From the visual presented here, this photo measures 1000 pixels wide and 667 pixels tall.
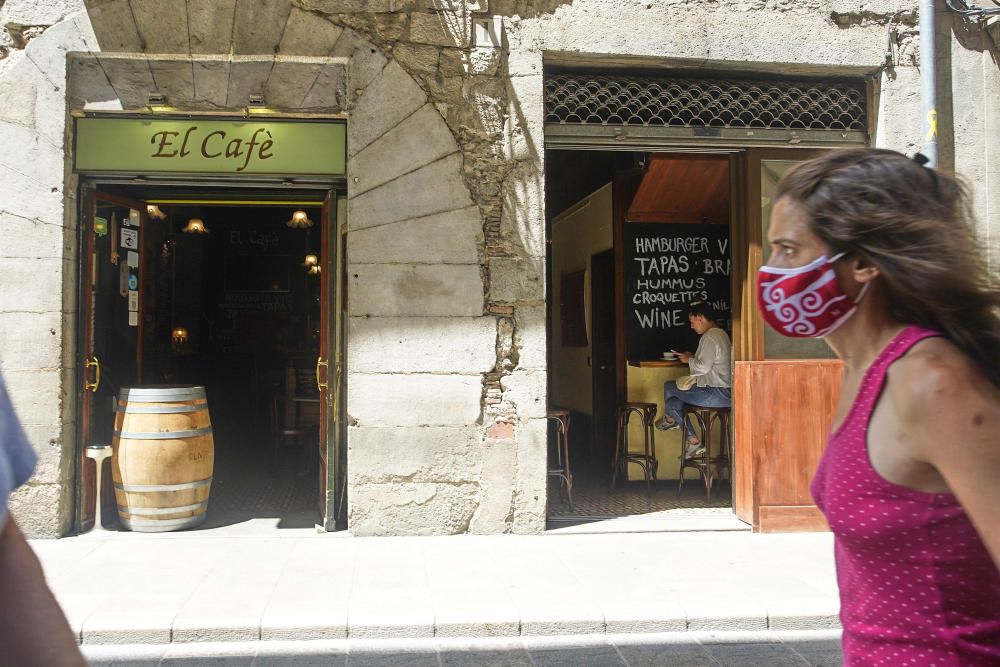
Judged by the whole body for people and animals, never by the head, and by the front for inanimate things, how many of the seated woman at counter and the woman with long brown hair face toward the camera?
0

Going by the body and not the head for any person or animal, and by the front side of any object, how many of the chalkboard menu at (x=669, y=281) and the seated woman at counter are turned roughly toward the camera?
1

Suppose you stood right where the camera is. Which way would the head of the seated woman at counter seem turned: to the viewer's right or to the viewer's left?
to the viewer's left

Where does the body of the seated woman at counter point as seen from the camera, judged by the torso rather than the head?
to the viewer's left

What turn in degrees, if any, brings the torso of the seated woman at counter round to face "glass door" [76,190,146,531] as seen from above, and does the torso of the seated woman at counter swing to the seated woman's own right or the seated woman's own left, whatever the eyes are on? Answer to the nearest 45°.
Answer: approximately 45° to the seated woman's own left

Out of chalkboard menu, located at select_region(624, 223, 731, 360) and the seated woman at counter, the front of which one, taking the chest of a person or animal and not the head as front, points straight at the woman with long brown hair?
the chalkboard menu

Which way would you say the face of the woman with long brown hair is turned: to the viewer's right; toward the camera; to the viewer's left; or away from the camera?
to the viewer's left

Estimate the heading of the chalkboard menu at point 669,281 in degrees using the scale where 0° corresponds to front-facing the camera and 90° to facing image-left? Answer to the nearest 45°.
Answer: approximately 0°

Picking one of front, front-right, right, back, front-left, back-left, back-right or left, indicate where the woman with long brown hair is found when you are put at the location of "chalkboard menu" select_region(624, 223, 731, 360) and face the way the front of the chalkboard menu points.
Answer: front

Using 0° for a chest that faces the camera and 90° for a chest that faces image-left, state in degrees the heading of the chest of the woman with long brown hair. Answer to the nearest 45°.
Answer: approximately 90°
